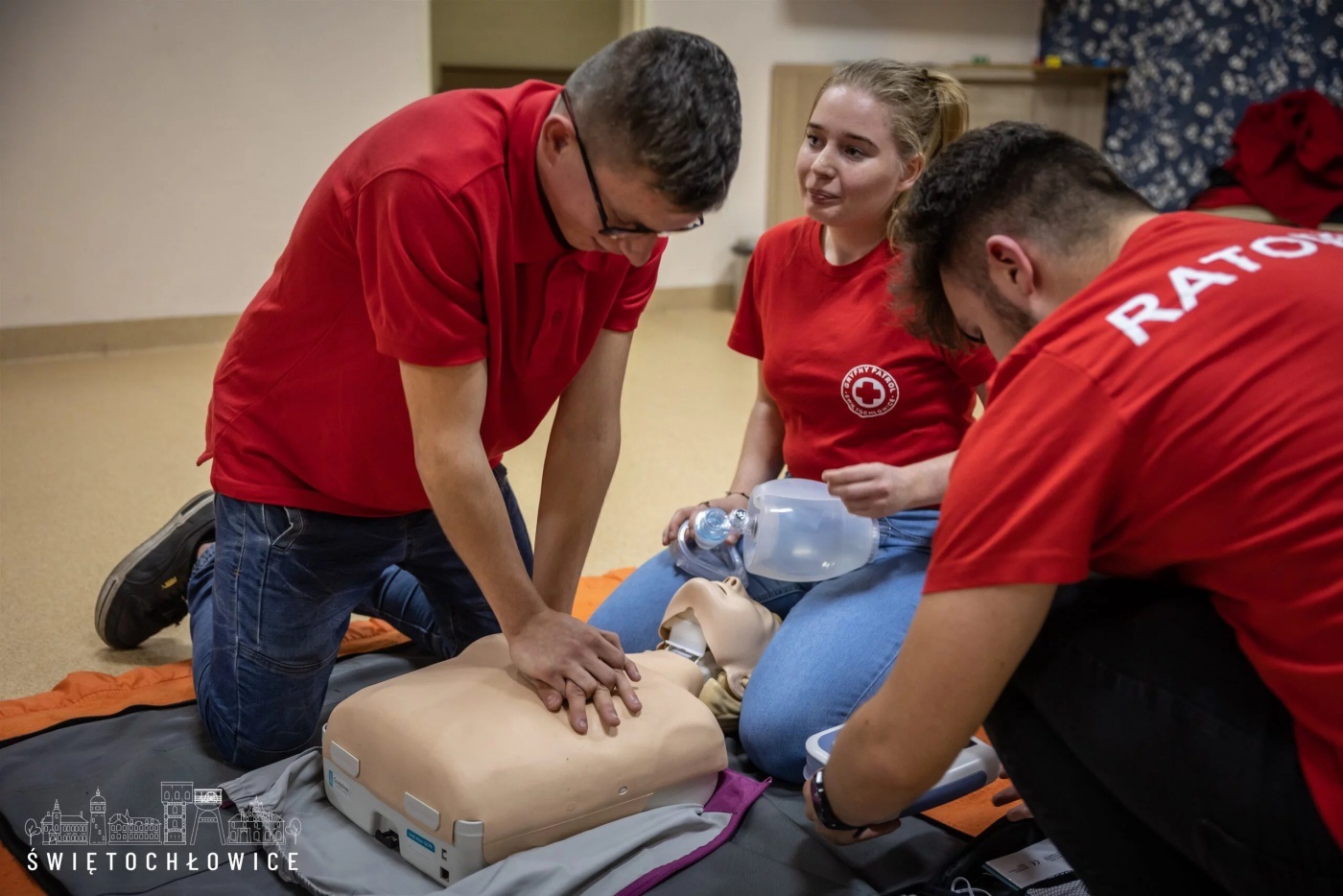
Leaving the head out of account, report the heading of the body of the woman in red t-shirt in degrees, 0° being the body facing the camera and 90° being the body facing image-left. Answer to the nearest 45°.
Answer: approximately 45°

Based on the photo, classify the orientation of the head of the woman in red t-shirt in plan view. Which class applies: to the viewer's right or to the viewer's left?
to the viewer's left

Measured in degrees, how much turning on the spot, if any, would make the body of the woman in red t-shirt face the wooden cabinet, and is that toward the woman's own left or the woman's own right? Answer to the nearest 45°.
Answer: approximately 135° to the woman's own right

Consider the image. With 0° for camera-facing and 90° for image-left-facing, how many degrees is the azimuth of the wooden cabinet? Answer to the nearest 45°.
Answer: approximately 0°

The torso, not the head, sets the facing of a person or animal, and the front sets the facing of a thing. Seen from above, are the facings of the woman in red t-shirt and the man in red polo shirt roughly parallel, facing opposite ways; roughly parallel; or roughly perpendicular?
roughly perpendicular

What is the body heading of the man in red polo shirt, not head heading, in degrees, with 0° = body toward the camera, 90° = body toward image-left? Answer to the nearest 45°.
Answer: approximately 315°
